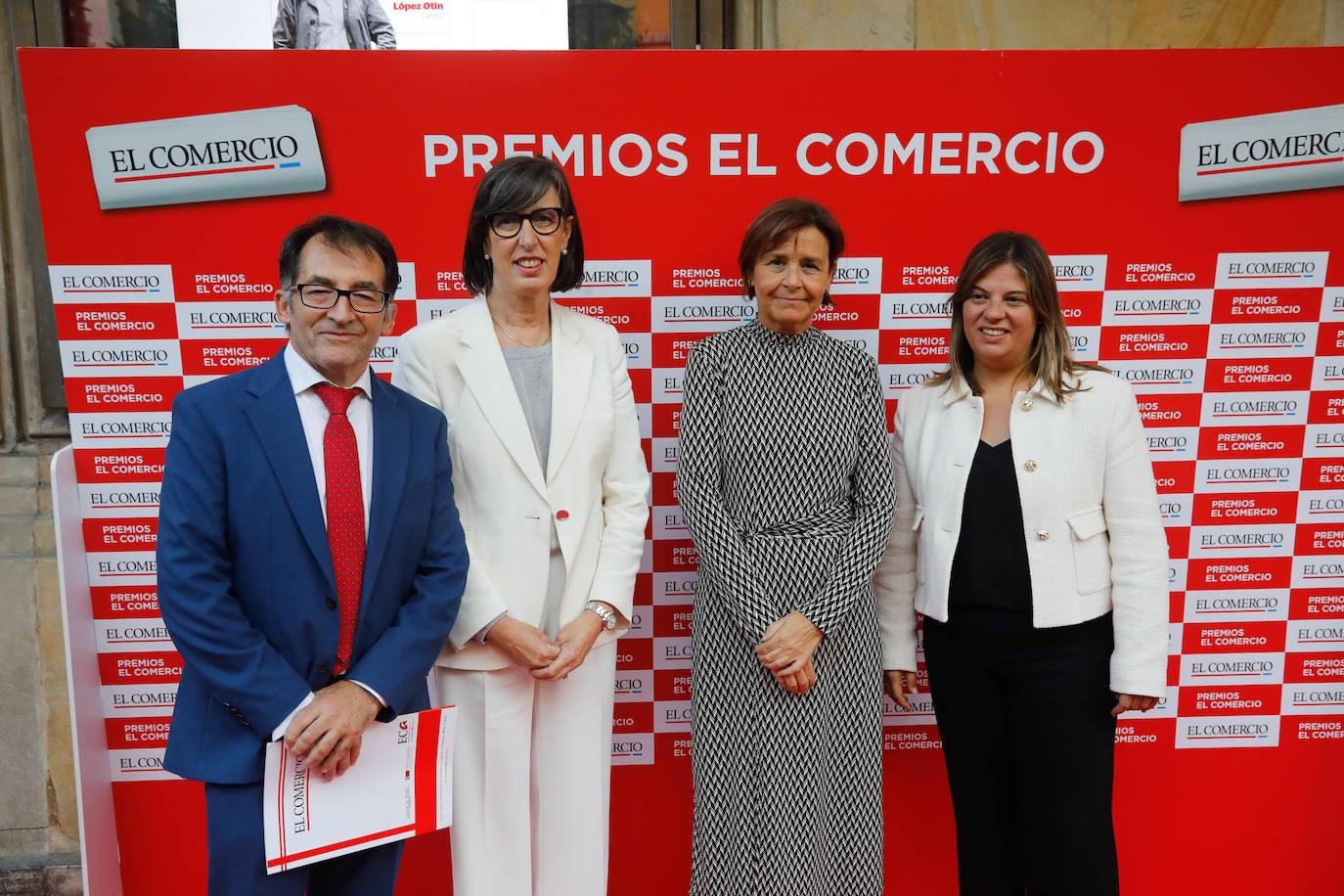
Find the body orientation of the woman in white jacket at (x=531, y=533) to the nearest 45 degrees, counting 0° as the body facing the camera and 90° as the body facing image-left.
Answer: approximately 0°

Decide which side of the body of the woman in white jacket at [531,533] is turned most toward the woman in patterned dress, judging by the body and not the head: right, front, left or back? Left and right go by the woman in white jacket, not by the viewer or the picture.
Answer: left

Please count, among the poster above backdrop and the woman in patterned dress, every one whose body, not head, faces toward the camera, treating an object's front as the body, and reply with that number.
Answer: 2

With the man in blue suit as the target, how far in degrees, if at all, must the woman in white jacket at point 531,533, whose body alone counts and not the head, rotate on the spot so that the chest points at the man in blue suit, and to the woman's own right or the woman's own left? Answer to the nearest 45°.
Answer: approximately 45° to the woman's own right

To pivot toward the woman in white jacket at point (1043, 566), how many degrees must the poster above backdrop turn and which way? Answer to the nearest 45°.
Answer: approximately 45° to its left

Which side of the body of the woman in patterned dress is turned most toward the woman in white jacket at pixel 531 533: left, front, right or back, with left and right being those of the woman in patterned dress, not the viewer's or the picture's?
right
